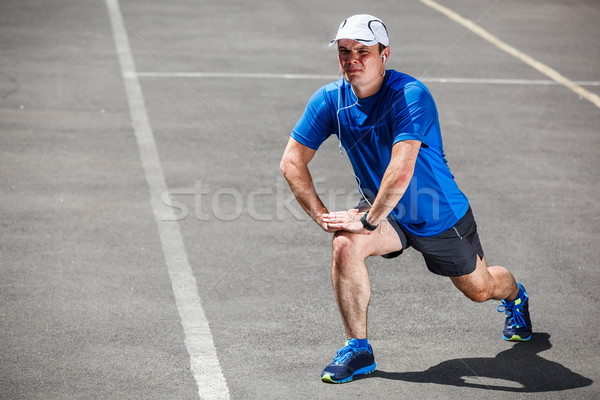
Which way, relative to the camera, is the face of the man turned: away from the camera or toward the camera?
toward the camera

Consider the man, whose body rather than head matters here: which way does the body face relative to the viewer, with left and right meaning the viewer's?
facing the viewer and to the left of the viewer
